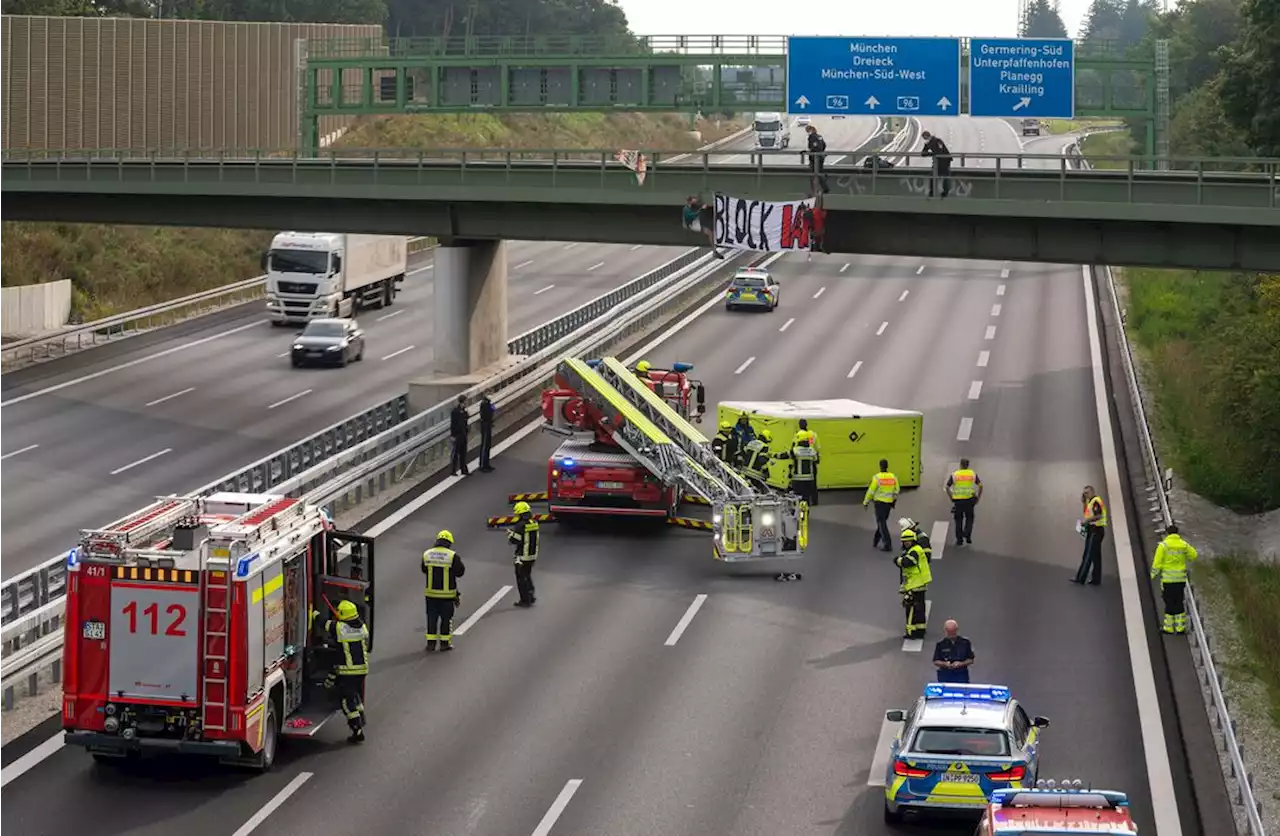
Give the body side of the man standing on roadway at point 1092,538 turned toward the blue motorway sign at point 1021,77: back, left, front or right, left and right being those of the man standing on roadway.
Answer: right

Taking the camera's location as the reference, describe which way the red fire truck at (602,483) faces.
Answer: facing away from the viewer

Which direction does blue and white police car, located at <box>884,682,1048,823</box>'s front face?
away from the camera

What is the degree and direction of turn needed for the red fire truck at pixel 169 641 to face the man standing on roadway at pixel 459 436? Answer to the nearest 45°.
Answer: approximately 45° to its left

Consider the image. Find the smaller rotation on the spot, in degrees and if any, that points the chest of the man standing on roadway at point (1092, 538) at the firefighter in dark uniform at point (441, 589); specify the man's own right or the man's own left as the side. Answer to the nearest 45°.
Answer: approximately 45° to the man's own left
